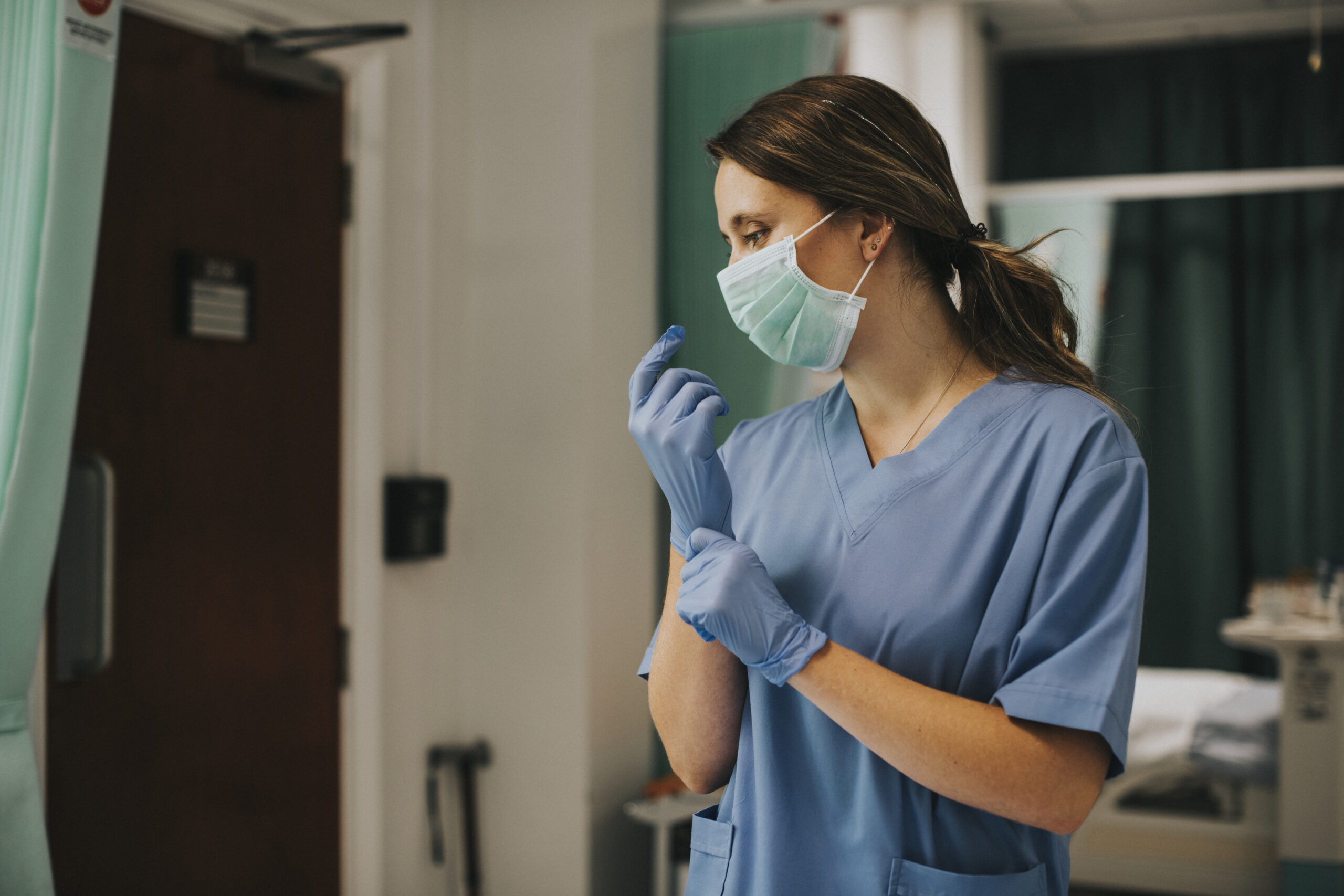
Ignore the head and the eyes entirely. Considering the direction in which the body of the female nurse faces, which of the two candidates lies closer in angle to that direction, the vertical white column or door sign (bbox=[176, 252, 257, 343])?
the door sign

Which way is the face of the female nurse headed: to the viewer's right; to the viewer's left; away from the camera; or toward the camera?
to the viewer's left

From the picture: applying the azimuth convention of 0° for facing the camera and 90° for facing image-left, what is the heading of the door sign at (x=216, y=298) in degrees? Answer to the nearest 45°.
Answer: approximately 0°

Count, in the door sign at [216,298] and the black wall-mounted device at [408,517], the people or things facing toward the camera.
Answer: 2

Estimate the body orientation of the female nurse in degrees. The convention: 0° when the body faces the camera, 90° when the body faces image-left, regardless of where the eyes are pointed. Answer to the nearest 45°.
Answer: approximately 45°

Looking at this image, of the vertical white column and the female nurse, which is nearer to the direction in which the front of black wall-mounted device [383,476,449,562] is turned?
the female nurse
